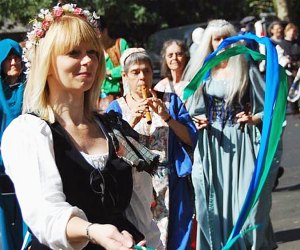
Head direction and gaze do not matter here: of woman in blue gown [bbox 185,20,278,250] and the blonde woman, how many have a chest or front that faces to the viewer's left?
0

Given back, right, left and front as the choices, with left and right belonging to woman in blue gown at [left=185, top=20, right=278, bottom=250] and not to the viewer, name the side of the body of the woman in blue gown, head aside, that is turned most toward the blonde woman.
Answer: front

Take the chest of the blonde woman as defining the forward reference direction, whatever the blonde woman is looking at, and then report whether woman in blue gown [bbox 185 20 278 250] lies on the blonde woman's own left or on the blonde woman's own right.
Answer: on the blonde woman's own left

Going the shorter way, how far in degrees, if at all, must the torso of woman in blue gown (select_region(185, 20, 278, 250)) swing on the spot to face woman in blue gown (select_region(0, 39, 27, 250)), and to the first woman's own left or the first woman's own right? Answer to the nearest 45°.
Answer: approximately 90° to the first woman's own right

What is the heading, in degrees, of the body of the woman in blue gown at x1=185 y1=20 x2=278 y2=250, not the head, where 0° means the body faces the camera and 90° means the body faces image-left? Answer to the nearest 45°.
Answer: approximately 0°

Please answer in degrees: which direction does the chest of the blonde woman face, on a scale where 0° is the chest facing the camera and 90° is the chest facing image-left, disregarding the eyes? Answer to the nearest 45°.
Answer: approximately 315°

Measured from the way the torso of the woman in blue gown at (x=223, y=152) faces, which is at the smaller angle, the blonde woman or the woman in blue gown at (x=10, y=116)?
the blonde woman
